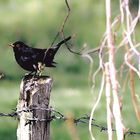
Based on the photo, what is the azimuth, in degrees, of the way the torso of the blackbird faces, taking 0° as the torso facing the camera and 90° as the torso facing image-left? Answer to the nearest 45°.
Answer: approximately 90°
